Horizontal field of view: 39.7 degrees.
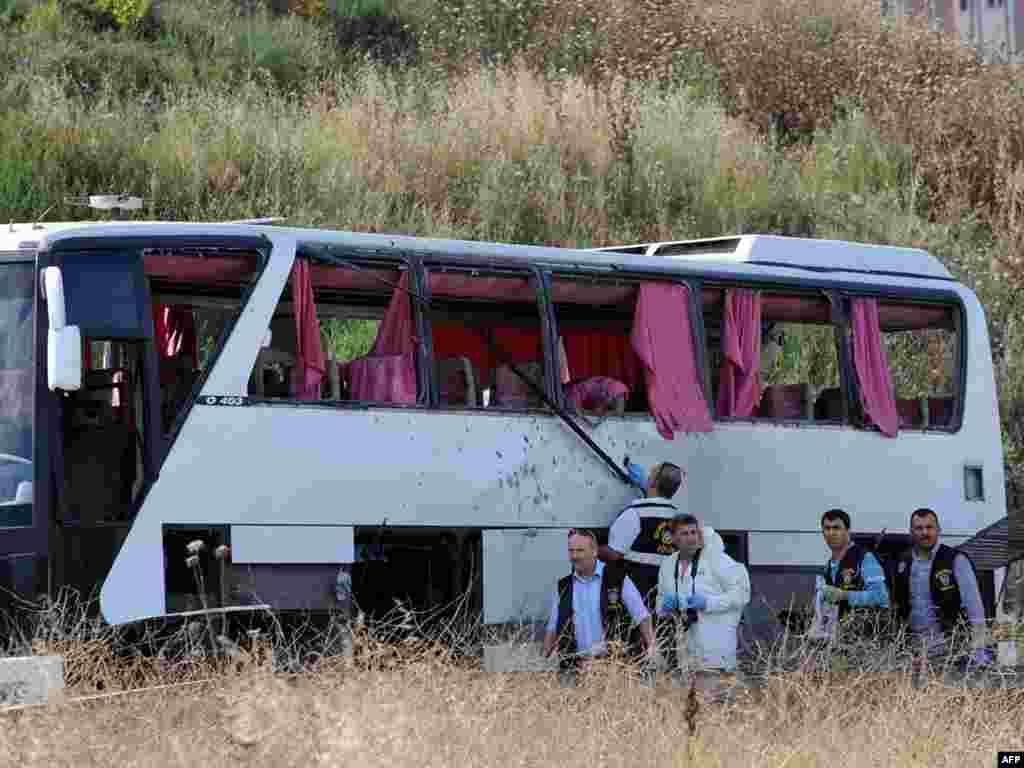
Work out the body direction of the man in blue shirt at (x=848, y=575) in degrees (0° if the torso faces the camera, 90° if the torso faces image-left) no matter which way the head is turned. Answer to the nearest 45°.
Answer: approximately 45°

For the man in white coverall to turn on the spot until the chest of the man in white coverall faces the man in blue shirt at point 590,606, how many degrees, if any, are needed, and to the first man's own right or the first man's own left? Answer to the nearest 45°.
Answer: approximately 45° to the first man's own right
